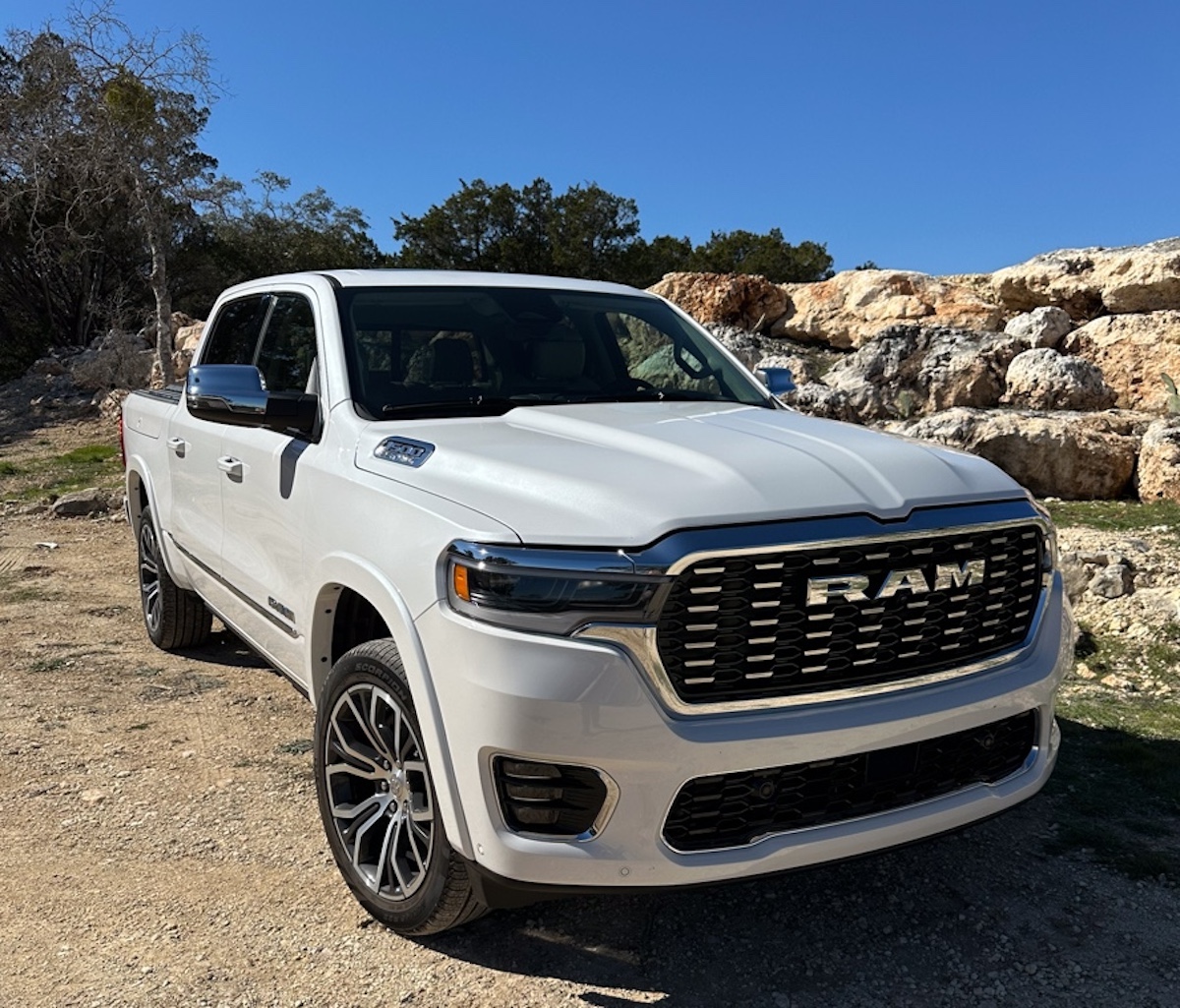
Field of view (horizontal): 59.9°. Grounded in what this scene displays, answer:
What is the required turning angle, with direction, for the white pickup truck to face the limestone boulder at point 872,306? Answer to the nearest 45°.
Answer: approximately 135° to its left

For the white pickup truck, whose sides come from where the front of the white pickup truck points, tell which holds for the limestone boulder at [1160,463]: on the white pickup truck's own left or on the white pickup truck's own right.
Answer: on the white pickup truck's own left

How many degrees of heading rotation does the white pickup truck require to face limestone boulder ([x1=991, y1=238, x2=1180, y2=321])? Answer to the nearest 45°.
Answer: approximately 90° to its left

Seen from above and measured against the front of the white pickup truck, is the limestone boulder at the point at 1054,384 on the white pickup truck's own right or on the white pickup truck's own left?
on the white pickup truck's own left

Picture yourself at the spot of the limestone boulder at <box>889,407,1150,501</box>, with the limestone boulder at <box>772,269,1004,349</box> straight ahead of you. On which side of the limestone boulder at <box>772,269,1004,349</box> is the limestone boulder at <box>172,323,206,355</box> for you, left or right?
left

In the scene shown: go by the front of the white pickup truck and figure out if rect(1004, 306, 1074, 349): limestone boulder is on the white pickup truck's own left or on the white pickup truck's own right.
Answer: on the white pickup truck's own left

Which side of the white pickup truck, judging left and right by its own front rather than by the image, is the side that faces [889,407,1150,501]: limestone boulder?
left

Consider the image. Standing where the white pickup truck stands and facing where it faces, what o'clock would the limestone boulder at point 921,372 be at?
The limestone boulder is roughly at 8 o'clock from the white pickup truck.

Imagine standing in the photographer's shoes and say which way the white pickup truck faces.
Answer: facing the viewer and to the right of the viewer

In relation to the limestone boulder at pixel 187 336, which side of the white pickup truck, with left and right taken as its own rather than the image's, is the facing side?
back

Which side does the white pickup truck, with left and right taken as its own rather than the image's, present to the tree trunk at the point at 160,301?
back
